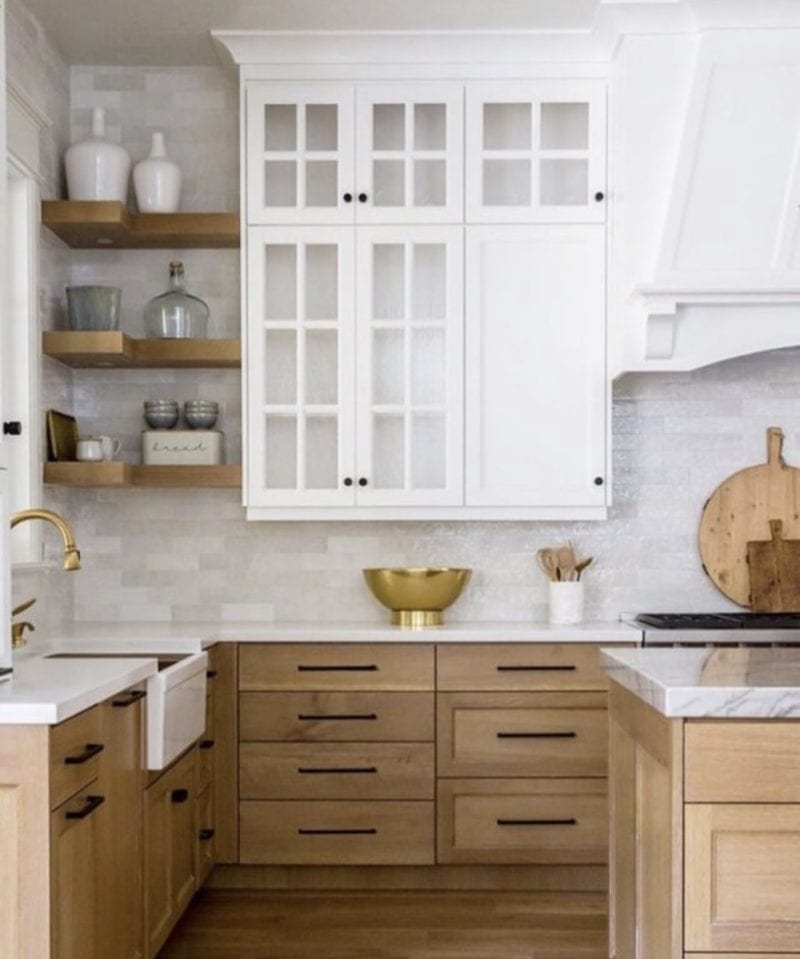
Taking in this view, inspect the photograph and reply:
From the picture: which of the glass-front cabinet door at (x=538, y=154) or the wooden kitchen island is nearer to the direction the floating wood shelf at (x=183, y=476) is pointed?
the wooden kitchen island

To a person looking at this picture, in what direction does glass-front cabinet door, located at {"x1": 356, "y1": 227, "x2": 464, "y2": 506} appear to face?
facing the viewer

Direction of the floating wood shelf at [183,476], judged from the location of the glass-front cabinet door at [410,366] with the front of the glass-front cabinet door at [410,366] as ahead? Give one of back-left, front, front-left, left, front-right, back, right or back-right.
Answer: right

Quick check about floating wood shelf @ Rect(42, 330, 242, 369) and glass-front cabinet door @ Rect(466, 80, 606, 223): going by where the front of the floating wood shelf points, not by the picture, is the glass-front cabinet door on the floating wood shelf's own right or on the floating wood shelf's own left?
on the floating wood shelf's own left

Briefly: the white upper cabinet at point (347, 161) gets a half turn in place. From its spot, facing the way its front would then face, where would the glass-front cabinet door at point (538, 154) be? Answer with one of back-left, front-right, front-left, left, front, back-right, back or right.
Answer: right

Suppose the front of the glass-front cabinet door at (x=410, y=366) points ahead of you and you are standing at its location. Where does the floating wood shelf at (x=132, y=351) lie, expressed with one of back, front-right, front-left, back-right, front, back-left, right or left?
right

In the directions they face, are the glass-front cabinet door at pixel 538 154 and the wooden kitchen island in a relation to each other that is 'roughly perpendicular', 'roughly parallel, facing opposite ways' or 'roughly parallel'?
roughly parallel

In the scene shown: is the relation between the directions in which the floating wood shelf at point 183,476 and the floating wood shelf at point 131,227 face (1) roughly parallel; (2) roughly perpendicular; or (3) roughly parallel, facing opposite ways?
roughly parallel

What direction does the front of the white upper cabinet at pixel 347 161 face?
toward the camera

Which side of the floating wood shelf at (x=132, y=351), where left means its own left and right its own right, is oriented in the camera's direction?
front

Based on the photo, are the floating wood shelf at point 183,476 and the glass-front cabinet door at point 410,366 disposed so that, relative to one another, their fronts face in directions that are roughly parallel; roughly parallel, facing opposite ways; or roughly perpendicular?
roughly parallel
